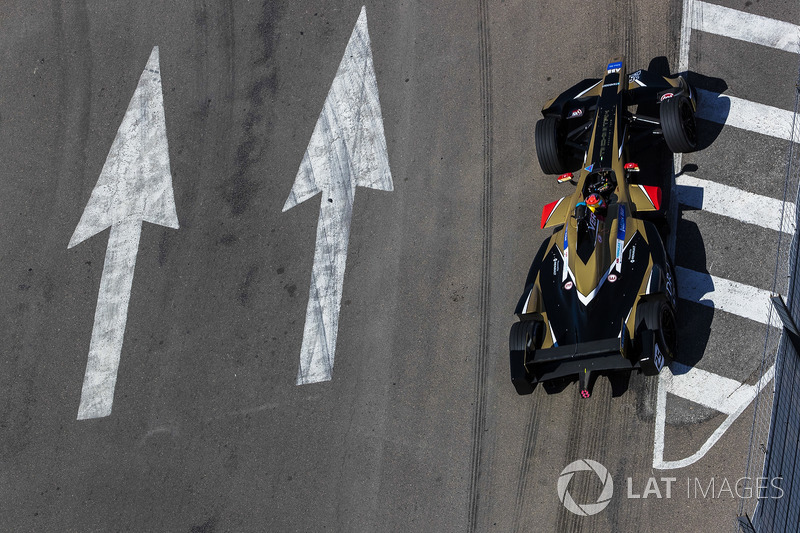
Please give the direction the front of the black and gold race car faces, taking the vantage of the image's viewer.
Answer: facing away from the viewer
